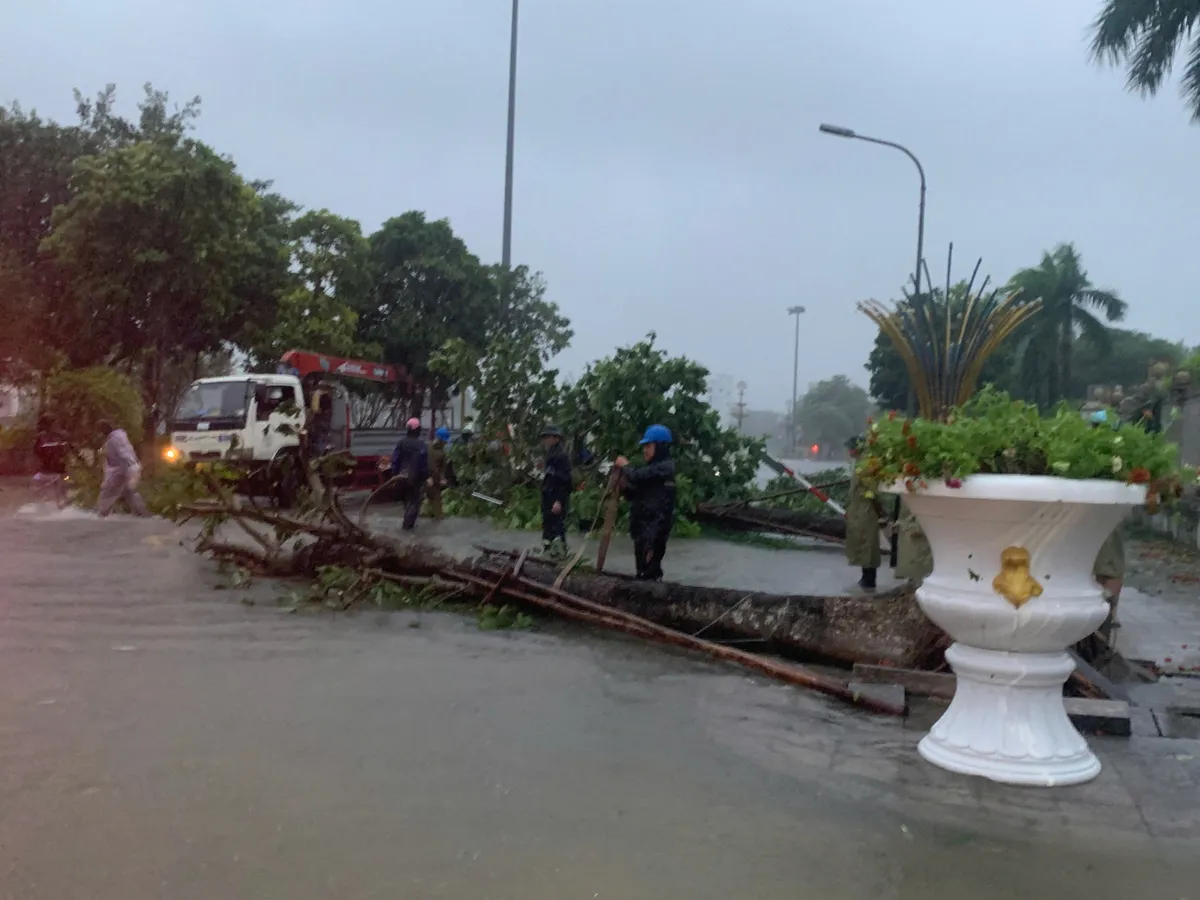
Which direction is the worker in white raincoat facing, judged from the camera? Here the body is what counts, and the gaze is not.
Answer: to the viewer's left

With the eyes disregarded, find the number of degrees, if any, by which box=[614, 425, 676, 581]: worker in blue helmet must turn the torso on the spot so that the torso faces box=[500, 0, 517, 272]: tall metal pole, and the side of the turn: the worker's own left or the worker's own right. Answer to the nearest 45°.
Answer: approximately 90° to the worker's own right

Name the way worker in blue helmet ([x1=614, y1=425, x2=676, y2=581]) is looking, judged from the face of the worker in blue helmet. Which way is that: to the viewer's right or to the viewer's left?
to the viewer's left

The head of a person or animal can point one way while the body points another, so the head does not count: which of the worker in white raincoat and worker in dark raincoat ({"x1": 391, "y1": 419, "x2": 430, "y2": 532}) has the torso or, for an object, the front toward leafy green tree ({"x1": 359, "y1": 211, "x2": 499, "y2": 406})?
the worker in dark raincoat

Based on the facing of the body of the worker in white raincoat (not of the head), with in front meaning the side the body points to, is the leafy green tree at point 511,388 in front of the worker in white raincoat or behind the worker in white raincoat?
behind

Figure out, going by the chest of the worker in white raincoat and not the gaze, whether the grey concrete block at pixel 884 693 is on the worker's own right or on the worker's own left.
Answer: on the worker's own left

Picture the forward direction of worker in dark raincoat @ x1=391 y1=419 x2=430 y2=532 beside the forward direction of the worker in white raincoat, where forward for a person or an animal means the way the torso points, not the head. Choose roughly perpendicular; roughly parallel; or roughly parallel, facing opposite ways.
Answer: roughly perpendicular

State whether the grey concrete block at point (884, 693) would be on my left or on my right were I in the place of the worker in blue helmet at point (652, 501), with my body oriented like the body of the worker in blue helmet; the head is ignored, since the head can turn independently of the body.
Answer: on my left

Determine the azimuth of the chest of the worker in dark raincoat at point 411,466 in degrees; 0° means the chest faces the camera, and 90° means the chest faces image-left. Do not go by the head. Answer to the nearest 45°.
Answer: approximately 180°

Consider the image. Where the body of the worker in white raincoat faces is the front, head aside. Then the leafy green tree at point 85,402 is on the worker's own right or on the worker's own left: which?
on the worker's own right

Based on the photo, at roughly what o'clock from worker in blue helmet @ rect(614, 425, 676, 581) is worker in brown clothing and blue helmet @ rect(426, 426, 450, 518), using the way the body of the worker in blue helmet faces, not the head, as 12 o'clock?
The worker in brown clothing and blue helmet is roughly at 2 o'clock from the worker in blue helmet.
